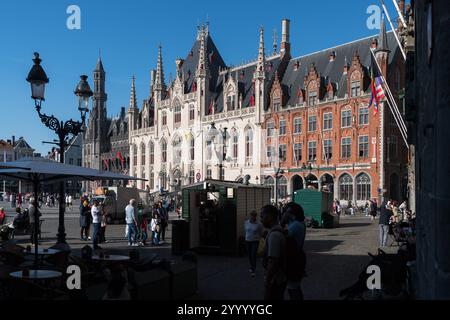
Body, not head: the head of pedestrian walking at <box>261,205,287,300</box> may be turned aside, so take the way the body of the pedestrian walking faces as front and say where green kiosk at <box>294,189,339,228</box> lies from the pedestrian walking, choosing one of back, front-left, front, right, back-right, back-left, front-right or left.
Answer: right

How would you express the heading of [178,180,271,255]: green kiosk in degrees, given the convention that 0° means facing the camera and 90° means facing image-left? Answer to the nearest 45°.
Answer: approximately 45°

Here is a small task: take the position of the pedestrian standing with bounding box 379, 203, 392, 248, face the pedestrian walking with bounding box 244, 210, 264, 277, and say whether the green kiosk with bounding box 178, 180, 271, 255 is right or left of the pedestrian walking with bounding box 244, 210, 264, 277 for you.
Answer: right

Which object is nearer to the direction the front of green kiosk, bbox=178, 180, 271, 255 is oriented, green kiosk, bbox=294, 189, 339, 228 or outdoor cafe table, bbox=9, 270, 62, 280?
the outdoor cafe table

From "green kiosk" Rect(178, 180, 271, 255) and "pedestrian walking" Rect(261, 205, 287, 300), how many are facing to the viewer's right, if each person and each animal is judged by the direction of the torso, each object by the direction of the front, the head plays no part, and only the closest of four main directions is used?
0
